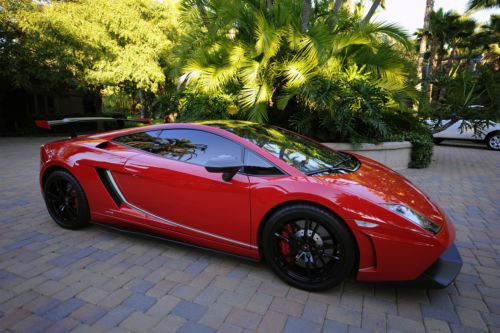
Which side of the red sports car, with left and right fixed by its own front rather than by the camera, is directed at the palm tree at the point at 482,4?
left

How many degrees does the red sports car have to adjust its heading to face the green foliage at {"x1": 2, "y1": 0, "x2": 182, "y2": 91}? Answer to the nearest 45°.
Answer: approximately 180°

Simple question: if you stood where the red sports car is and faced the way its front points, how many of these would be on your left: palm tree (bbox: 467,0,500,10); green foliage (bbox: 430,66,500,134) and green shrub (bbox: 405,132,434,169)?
3

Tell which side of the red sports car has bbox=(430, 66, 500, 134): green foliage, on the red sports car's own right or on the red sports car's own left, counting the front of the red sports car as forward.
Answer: on the red sports car's own left

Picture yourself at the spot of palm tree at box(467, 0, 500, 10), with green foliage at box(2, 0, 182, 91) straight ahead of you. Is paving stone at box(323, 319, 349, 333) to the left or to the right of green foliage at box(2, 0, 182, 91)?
left

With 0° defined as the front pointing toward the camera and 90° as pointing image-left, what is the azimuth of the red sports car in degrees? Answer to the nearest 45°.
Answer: approximately 315°

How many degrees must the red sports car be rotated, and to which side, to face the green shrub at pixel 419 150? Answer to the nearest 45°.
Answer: approximately 90° to its left

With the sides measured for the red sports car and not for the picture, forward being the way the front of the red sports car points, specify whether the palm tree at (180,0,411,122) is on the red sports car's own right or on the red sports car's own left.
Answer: on the red sports car's own left

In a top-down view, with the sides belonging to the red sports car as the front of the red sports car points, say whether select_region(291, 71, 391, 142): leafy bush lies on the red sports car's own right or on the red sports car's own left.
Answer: on the red sports car's own left

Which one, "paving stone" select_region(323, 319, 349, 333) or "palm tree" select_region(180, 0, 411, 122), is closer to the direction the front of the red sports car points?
the paving stone
